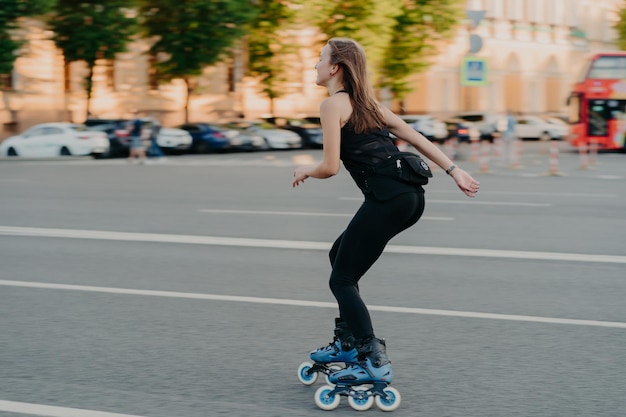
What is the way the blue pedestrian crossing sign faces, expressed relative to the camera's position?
facing the viewer

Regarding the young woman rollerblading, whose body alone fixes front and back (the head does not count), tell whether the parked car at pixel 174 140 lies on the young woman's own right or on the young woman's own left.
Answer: on the young woman's own right

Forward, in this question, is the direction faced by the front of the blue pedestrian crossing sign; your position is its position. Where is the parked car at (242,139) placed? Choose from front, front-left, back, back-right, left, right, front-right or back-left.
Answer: back-right

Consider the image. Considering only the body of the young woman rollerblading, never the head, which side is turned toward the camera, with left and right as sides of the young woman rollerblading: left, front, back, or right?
left

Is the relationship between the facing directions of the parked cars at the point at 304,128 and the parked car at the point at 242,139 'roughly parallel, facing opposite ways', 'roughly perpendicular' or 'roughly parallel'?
roughly parallel

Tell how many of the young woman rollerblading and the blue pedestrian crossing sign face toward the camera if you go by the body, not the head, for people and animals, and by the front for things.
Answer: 1

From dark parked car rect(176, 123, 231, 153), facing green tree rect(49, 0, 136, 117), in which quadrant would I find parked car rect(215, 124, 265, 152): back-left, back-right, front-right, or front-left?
back-right

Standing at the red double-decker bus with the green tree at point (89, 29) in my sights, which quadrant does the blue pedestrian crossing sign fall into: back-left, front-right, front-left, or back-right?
front-left

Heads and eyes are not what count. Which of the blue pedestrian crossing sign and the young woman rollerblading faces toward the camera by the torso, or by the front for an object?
the blue pedestrian crossing sign

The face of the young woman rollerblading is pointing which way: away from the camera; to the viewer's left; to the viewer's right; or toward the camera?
to the viewer's left

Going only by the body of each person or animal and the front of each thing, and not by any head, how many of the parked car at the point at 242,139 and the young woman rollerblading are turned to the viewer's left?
1

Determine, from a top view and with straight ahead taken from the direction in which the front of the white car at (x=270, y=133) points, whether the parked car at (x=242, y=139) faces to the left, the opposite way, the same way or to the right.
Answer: the same way

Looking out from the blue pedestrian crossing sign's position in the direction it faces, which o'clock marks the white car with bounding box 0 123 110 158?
The white car is roughly at 3 o'clock from the blue pedestrian crossing sign.
